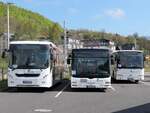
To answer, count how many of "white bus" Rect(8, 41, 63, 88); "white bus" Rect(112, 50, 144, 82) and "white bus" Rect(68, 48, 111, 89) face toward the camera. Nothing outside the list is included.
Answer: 3

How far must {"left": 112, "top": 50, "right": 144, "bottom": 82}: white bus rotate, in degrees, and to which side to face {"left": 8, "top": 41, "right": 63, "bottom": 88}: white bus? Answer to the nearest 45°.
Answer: approximately 45° to its right

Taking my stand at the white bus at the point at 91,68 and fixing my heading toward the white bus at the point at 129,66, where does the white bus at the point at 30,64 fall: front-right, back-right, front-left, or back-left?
back-left

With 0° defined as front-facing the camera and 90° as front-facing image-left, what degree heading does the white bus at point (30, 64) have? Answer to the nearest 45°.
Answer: approximately 0°

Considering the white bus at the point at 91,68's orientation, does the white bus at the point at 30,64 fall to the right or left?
on its right

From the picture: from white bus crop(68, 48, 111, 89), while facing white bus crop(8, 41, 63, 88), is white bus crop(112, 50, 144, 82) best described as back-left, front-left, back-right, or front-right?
back-right

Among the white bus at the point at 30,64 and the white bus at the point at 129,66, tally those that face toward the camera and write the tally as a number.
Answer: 2

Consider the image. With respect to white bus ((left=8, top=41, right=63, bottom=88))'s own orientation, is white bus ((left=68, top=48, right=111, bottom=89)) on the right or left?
on its left

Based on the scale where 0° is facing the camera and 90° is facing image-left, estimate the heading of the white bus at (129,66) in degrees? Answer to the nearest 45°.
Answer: approximately 0°
